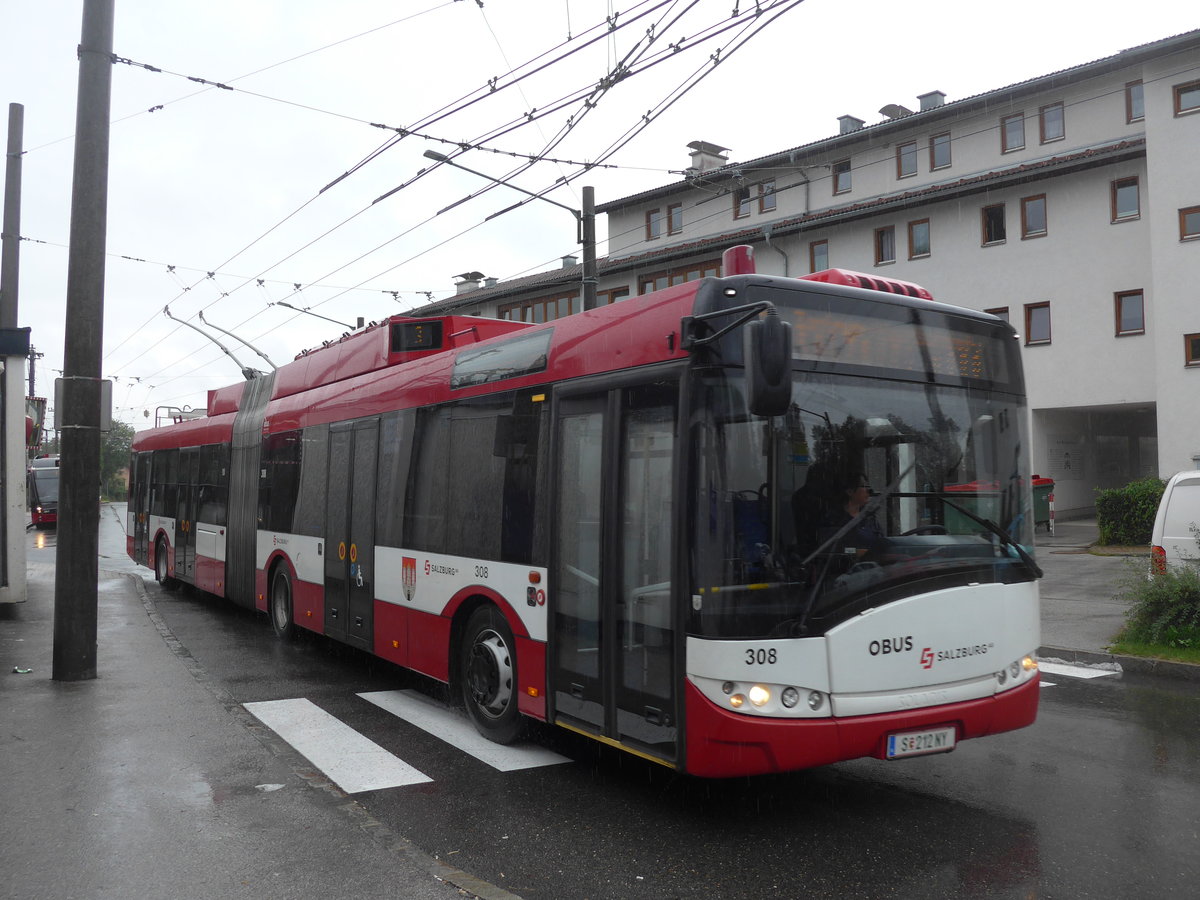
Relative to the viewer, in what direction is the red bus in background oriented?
toward the camera

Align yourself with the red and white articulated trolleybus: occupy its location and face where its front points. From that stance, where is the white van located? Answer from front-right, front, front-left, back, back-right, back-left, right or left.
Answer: left

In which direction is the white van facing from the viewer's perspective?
away from the camera

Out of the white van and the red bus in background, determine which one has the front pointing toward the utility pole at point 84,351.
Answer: the red bus in background

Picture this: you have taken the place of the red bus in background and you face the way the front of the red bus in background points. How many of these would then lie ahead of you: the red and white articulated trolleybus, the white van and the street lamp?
3

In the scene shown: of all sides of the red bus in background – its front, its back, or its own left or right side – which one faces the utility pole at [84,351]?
front

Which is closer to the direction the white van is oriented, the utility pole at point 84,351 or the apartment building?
the apartment building

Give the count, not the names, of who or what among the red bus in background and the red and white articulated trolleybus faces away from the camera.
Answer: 0

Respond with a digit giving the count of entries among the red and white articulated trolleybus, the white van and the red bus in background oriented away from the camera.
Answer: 1

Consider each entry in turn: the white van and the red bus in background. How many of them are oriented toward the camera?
1

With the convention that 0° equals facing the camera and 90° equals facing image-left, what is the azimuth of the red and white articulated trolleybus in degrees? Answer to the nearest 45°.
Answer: approximately 315°

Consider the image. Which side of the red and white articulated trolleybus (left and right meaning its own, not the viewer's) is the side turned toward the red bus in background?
back

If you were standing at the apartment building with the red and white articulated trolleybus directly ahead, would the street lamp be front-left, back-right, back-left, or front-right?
front-right

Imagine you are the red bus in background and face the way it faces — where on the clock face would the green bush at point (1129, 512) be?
The green bush is roughly at 11 o'clock from the red bus in background.
